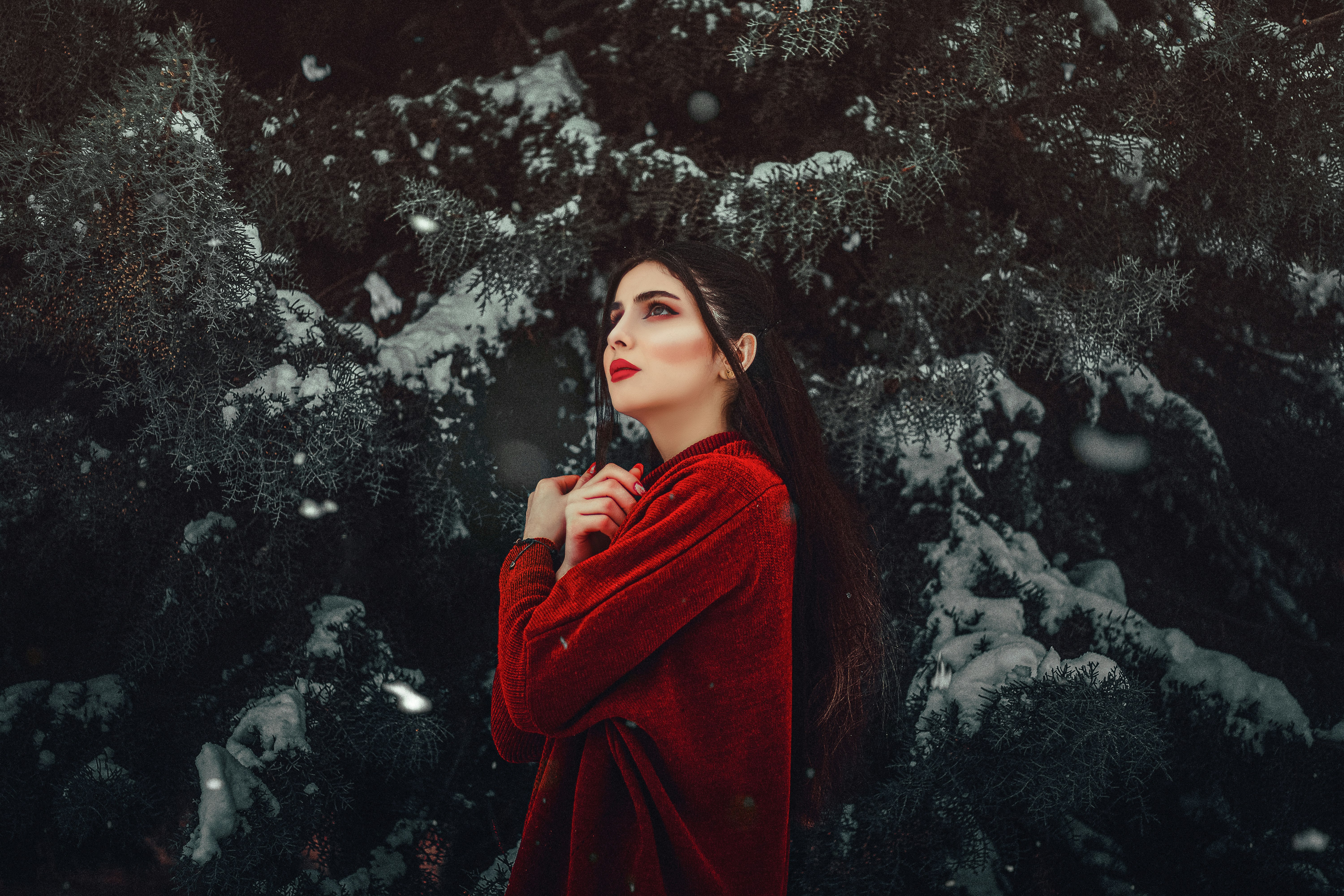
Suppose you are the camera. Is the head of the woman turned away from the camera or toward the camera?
toward the camera

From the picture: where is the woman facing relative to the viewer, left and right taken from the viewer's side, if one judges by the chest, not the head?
facing to the left of the viewer
